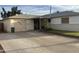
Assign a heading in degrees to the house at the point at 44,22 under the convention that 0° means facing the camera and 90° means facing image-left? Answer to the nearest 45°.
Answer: approximately 0°
